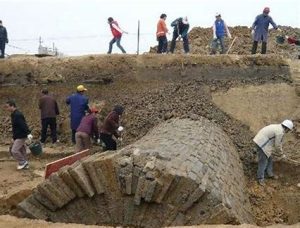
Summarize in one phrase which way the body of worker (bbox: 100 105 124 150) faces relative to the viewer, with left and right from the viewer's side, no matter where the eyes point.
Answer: facing to the right of the viewer

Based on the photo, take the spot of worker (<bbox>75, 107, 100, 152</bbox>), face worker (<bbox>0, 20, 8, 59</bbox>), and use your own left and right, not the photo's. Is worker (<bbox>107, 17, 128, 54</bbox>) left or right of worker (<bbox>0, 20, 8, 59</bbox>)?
right

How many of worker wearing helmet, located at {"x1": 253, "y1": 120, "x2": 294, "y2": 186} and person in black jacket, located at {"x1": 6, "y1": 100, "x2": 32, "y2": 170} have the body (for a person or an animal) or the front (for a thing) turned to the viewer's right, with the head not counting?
1
